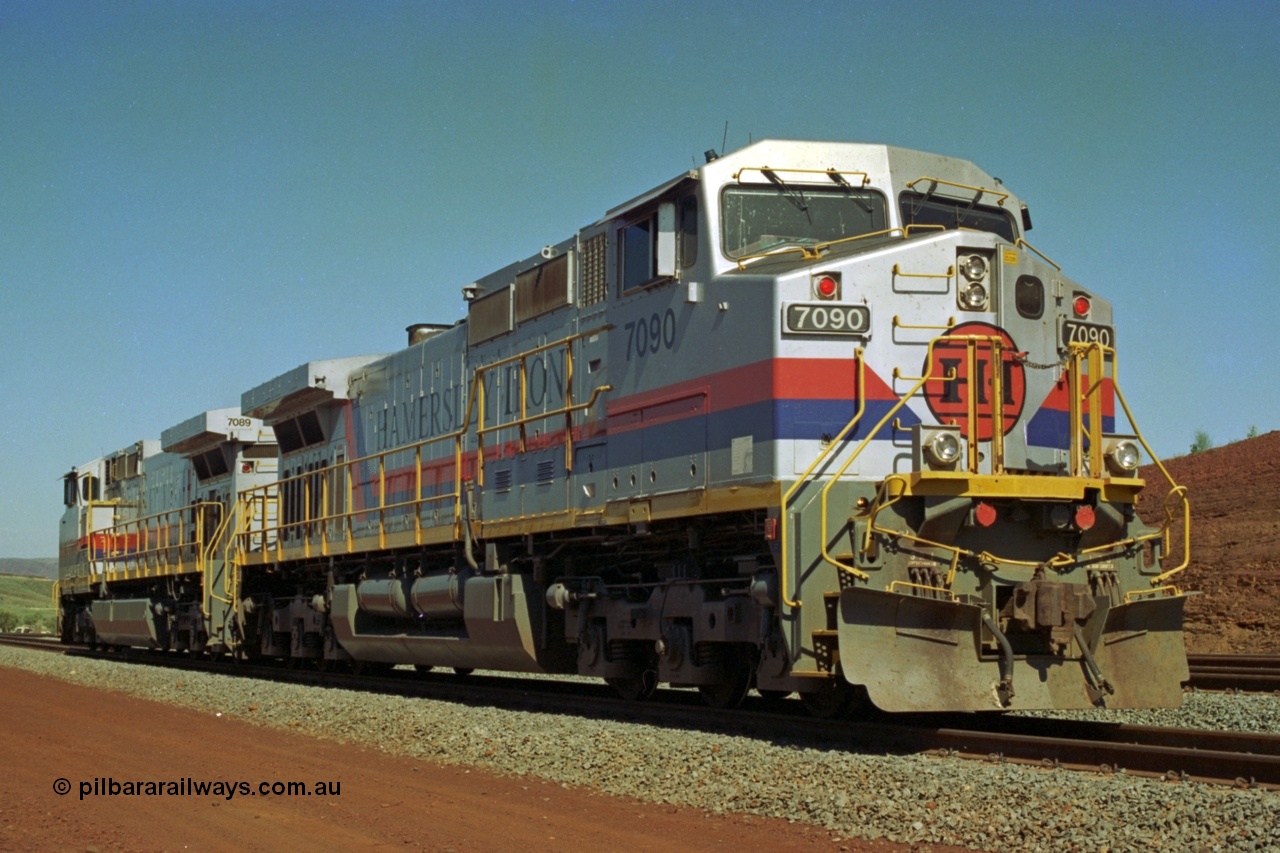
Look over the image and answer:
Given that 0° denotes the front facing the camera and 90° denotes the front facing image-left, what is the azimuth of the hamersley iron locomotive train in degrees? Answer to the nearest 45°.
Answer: approximately 315°

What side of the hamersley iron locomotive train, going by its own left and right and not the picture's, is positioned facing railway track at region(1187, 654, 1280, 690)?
left
